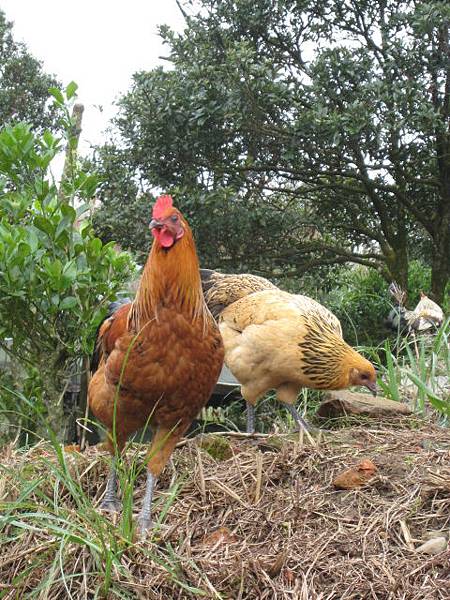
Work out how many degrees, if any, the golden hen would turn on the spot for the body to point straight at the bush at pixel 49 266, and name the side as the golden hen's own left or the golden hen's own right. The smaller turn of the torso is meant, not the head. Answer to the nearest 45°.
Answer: approximately 135° to the golden hen's own right

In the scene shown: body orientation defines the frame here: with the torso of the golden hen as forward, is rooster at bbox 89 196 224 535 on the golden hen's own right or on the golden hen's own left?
on the golden hen's own right

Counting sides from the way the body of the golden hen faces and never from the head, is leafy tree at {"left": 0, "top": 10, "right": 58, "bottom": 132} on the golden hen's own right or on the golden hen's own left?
on the golden hen's own left

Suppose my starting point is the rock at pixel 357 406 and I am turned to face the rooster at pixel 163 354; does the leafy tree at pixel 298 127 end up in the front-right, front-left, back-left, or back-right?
back-right

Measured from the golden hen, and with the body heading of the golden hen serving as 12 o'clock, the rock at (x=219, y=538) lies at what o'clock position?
The rock is roughly at 3 o'clock from the golden hen.

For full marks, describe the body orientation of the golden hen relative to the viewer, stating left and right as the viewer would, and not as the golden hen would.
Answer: facing to the right of the viewer

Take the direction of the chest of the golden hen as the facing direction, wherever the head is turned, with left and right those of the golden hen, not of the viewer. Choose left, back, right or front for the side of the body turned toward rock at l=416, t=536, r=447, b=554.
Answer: right
